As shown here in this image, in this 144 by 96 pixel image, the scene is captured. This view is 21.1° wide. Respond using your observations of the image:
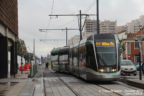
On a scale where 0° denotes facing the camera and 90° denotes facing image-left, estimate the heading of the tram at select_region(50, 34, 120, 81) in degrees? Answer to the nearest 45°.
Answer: approximately 315°
